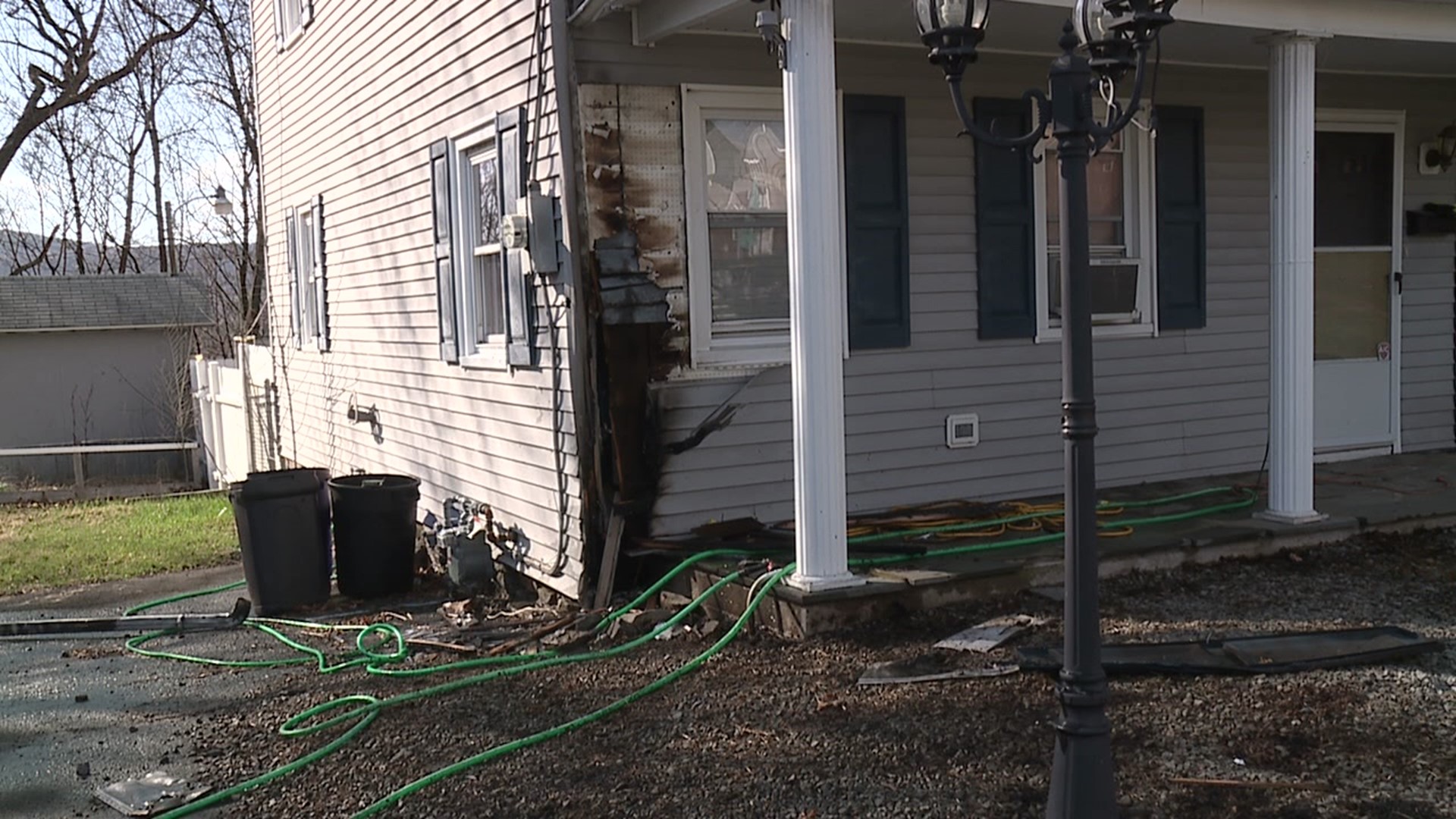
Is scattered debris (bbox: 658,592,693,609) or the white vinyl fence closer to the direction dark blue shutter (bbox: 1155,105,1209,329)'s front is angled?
the scattered debris

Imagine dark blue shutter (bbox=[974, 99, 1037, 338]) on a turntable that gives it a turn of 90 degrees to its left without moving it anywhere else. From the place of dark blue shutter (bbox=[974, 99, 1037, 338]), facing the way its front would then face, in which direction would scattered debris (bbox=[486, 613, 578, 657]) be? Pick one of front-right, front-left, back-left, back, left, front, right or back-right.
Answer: back-right

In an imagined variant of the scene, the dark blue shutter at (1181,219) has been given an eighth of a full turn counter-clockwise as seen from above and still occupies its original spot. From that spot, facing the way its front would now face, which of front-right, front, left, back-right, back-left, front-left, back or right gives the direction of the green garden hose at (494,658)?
right

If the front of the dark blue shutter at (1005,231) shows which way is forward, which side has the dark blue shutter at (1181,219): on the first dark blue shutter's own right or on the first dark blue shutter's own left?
on the first dark blue shutter's own left

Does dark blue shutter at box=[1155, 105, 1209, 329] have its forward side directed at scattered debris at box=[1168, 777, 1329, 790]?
yes

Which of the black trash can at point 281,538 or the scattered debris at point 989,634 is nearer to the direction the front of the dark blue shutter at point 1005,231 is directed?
the scattered debris

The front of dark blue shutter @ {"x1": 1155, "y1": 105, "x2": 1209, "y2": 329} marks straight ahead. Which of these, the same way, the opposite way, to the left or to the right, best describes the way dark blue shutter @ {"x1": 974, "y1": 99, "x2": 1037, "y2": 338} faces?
the same way

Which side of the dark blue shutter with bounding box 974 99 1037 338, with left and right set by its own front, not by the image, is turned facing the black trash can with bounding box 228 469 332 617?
right

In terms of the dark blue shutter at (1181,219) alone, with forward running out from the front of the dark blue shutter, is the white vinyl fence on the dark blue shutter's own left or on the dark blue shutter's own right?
on the dark blue shutter's own right

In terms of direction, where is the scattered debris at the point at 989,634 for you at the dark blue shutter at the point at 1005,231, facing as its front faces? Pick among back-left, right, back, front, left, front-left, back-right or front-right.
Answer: front

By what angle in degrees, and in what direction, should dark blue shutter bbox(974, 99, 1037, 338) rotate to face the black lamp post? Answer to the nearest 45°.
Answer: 0° — it already faces it

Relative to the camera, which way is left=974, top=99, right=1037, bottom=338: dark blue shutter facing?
toward the camera

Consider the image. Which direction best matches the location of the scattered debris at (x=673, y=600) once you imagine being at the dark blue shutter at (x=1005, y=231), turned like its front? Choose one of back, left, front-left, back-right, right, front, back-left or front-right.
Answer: front-right

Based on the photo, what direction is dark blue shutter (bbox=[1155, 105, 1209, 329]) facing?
toward the camera

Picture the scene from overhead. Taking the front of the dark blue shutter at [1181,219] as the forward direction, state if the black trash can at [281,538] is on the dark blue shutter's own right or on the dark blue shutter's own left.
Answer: on the dark blue shutter's own right

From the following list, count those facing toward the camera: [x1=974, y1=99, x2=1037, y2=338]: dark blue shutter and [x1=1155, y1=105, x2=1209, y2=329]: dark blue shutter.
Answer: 2

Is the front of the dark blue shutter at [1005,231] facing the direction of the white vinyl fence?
no

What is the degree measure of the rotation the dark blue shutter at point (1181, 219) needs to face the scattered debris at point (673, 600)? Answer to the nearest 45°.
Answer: approximately 45° to its right
